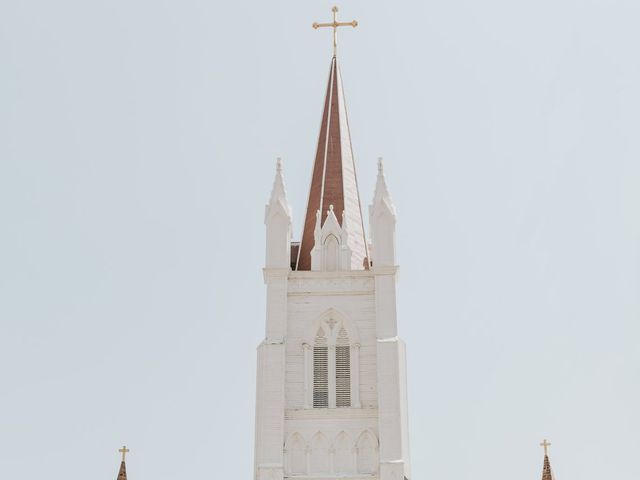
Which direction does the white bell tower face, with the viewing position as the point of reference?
facing the viewer

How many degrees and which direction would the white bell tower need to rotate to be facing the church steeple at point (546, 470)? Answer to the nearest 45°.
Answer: approximately 90° to its left

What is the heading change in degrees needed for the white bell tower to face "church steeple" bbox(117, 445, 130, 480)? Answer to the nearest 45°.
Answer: approximately 90° to its right
